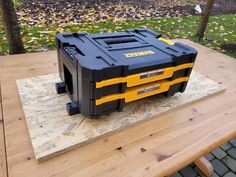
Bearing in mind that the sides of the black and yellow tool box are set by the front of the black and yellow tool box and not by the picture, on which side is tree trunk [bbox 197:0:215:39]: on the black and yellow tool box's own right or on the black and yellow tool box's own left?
on the black and yellow tool box's own left

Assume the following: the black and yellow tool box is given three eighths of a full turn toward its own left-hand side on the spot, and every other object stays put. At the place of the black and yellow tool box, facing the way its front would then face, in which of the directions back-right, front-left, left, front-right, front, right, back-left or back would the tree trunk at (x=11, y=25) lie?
front-left
